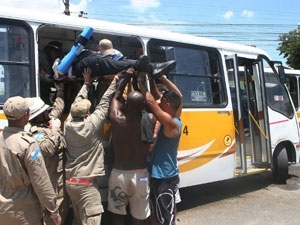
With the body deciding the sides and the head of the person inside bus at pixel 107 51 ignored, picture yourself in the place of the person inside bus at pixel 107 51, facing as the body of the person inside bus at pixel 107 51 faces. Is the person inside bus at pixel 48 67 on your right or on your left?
on your right

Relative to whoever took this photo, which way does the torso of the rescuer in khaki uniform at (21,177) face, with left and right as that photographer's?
facing away from the viewer and to the right of the viewer

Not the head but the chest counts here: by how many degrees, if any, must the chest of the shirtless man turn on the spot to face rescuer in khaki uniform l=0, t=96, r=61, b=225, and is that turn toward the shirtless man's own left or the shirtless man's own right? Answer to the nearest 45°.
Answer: approximately 135° to the shirtless man's own left

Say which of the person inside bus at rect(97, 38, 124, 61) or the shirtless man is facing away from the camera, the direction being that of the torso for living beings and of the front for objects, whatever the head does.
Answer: the shirtless man

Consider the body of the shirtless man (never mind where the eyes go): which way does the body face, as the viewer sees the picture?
away from the camera

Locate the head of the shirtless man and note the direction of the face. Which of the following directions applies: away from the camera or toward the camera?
away from the camera

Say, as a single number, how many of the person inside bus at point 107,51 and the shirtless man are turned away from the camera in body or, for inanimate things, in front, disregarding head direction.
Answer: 1

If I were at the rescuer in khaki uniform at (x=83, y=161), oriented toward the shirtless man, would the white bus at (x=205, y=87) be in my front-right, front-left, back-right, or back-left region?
front-left

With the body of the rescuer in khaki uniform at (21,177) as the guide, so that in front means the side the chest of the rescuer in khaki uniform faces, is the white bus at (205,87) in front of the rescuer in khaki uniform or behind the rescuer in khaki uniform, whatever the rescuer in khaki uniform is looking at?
in front

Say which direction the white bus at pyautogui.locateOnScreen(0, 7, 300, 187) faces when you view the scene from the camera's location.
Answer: facing away from the viewer and to the right of the viewer

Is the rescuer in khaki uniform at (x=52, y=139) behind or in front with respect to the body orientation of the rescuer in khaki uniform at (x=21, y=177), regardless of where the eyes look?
in front

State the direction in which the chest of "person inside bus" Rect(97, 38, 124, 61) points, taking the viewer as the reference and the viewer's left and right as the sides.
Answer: facing the viewer and to the left of the viewer
